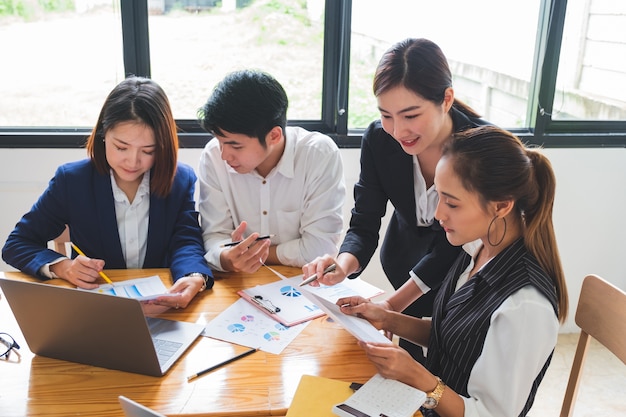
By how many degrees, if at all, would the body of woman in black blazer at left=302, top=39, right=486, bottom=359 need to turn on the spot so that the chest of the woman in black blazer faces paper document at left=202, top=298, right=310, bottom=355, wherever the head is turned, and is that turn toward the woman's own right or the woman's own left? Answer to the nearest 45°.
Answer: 0° — they already face it

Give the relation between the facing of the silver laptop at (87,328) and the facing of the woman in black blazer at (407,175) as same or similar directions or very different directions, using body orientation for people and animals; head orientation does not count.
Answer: very different directions

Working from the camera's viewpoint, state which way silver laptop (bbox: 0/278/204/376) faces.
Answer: facing away from the viewer and to the right of the viewer

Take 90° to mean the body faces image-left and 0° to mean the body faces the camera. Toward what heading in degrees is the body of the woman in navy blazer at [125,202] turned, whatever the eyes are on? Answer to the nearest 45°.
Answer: approximately 0°

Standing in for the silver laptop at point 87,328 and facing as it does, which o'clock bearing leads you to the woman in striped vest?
The woman in striped vest is roughly at 2 o'clock from the silver laptop.

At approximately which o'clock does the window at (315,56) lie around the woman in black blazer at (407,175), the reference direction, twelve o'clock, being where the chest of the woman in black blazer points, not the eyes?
The window is roughly at 4 o'clock from the woman in black blazer.

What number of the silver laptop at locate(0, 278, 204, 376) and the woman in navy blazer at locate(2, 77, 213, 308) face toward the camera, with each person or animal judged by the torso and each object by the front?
1

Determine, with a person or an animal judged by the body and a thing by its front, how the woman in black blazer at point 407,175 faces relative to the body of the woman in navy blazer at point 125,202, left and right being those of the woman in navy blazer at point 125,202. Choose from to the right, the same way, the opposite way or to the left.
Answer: to the right
